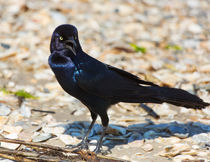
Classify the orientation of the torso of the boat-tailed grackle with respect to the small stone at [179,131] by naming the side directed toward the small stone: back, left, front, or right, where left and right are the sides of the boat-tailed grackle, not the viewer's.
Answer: back

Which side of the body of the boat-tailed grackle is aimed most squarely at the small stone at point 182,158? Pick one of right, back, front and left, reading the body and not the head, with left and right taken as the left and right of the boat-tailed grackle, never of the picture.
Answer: back

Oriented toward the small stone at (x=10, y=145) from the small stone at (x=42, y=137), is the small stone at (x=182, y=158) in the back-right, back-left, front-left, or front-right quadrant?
back-left

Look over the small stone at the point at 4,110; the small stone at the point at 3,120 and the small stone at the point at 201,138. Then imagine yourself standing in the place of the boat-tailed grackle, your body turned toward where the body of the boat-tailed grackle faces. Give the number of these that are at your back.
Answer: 1

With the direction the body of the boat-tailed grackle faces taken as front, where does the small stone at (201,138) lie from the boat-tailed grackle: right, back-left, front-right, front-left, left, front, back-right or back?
back

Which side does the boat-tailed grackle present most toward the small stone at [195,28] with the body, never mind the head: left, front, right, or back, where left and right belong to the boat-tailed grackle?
right

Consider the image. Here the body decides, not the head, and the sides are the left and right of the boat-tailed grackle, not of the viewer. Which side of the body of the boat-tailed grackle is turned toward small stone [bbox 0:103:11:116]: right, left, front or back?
front

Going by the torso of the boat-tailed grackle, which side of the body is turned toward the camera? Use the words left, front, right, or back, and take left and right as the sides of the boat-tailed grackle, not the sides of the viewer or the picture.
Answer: left

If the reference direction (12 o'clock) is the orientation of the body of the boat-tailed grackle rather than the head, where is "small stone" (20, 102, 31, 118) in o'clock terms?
The small stone is roughly at 1 o'clock from the boat-tailed grackle.

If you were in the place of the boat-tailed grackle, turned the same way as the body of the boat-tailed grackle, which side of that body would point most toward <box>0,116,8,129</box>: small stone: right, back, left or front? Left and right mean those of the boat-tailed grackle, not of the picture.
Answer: front

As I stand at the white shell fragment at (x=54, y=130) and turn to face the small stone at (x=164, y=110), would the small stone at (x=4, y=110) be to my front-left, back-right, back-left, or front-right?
back-left

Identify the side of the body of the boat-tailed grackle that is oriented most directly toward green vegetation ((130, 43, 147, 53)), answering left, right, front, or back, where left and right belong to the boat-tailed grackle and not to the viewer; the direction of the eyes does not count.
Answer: right
